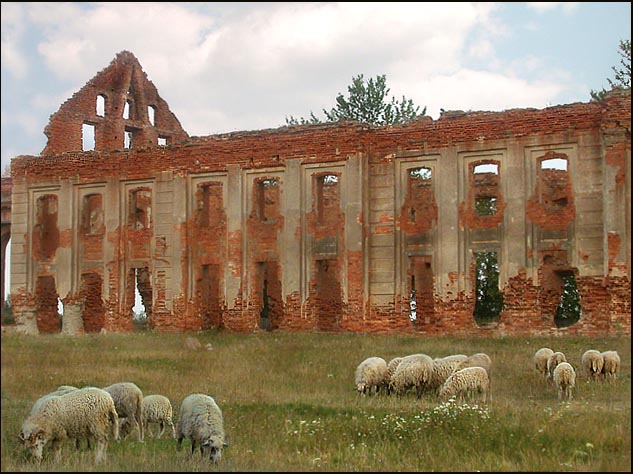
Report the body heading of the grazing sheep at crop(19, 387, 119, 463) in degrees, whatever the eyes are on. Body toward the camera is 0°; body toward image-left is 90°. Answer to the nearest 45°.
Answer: approximately 90°

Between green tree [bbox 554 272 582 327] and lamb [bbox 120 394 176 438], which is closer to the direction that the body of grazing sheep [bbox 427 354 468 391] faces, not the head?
the lamb

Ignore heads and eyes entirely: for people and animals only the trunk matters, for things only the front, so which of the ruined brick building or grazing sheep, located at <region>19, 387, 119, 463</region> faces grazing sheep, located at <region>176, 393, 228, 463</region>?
the ruined brick building

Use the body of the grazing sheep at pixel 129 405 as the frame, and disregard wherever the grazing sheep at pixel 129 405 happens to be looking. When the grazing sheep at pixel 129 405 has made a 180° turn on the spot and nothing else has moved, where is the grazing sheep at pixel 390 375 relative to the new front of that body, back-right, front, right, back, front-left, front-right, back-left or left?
front-left

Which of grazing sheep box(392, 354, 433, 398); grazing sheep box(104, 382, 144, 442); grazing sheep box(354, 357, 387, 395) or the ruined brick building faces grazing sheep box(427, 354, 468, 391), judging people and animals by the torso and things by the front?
the ruined brick building

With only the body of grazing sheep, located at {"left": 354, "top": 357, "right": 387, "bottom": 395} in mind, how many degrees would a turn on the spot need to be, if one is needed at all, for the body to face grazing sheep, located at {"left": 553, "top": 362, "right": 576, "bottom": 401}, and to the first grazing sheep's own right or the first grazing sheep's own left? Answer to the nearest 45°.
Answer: approximately 135° to the first grazing sheep's own left

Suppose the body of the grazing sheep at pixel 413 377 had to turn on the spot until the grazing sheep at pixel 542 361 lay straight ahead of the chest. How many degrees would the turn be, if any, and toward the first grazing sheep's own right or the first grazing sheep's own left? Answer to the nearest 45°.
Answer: approximately 180°

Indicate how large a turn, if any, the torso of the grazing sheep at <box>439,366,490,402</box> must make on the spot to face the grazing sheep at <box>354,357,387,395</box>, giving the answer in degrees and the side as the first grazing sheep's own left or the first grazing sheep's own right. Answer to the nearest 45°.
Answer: approximately 45° to the first grazing sheep's own right

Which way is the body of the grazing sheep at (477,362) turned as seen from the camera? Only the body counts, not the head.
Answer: to the viewer's left

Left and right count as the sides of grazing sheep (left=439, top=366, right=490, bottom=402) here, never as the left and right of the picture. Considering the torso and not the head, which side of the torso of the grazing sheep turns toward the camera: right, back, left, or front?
left

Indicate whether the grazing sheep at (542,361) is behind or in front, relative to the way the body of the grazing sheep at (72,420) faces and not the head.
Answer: behind

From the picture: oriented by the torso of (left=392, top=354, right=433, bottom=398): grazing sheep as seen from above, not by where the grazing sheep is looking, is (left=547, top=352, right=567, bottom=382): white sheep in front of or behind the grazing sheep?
behind

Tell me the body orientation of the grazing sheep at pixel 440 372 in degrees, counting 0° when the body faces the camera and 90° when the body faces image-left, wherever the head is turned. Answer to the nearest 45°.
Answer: approximately 90°
